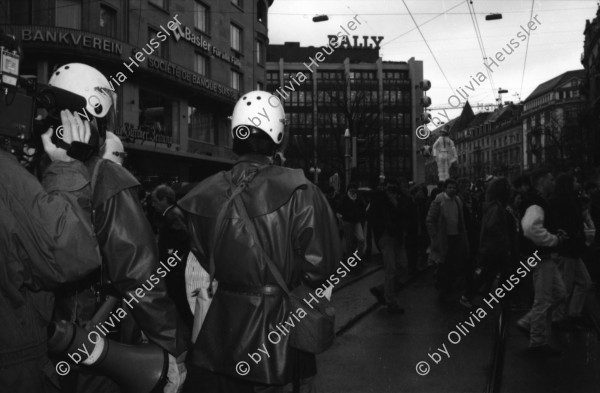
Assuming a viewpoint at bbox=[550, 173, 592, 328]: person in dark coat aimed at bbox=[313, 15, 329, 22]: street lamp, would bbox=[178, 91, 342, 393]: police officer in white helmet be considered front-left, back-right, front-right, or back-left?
back-left

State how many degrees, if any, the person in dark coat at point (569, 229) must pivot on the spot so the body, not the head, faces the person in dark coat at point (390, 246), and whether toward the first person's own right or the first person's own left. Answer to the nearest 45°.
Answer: approximately 45° to the first person's own right

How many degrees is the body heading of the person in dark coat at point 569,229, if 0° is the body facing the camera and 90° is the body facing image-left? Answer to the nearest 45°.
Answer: approximately 90°

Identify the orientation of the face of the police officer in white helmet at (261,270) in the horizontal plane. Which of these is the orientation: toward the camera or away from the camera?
away from the camera

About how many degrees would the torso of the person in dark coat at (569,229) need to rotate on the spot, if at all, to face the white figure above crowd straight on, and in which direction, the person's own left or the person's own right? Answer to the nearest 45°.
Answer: approximately 90° to the person's own right

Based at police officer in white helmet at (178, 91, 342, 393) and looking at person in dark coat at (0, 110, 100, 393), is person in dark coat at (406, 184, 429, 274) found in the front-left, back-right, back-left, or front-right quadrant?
back-right

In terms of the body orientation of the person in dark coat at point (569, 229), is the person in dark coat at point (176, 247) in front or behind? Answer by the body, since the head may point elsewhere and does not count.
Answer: in front
